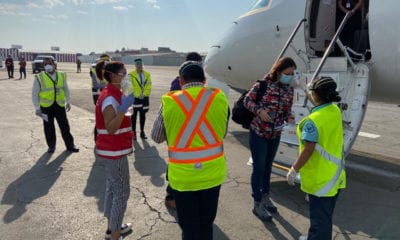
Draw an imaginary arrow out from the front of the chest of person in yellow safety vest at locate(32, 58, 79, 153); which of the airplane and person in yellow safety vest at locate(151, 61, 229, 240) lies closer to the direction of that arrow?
the person in yellow safety vest

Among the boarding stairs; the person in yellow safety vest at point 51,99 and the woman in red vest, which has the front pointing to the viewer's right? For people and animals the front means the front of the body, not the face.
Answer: the woman in red vest

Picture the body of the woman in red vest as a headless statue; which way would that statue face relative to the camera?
to the viewer's right

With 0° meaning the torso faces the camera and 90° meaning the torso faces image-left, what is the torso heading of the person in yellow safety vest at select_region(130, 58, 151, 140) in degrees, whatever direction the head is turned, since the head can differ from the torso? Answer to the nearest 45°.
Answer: approximately 0°

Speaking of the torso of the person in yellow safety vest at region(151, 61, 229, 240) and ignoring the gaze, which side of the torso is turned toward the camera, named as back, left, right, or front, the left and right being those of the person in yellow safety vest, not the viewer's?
back

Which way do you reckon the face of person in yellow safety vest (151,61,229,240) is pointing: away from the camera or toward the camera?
away from the camera

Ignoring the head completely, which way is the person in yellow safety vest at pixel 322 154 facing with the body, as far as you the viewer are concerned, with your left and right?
facing away from the viewer and to the left of the viewer

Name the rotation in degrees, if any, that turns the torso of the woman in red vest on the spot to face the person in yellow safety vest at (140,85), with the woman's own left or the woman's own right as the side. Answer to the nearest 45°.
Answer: approximately 90° to the woman's own left

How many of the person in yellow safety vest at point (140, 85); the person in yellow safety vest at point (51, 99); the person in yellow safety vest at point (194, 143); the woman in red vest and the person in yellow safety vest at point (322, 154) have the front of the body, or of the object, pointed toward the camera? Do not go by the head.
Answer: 2

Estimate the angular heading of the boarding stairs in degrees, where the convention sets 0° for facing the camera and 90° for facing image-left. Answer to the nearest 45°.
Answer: approximately 45°

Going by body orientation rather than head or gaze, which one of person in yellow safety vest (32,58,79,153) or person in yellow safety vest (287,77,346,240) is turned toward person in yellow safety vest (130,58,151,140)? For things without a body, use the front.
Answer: person in yellow safety vest (287,77,346,240)
